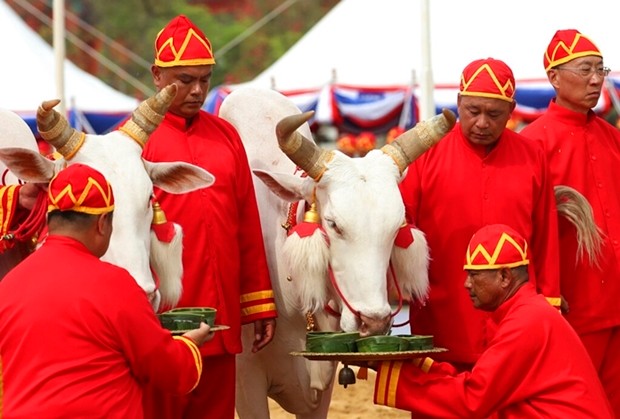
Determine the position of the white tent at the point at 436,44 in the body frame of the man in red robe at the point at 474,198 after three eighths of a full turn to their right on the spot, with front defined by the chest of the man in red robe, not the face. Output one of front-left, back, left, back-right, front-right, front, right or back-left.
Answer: front-right

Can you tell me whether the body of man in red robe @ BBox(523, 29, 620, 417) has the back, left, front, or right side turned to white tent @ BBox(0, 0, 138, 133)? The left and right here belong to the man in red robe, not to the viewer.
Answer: back

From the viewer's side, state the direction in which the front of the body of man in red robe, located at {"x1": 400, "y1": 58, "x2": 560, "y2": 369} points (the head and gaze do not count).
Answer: toward the camera

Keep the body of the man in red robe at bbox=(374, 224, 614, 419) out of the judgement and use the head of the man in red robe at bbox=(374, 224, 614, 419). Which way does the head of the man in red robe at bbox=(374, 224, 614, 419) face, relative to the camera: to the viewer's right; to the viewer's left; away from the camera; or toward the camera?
to the viewer's left

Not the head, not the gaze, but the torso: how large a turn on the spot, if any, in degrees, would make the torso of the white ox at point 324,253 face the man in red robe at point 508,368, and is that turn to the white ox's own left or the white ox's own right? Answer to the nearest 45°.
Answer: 0° — it already faces them

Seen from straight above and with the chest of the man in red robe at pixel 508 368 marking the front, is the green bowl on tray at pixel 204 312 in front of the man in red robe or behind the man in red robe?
in front

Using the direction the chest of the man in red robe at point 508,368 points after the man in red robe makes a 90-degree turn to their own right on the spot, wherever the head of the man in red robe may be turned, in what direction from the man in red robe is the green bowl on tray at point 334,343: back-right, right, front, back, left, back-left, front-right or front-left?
left

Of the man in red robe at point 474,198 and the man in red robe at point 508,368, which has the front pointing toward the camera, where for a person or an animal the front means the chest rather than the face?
the man in red robe at point 474,198

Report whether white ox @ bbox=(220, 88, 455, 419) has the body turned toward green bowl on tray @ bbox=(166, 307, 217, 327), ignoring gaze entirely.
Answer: no

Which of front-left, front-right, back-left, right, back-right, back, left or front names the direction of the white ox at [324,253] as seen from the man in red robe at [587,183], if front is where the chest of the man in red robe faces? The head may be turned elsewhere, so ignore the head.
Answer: right

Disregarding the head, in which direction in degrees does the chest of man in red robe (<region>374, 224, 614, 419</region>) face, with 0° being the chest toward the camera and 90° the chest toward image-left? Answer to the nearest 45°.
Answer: approximately 90°

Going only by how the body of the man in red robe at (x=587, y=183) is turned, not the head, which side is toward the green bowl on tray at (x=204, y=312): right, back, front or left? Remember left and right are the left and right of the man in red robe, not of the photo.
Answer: right

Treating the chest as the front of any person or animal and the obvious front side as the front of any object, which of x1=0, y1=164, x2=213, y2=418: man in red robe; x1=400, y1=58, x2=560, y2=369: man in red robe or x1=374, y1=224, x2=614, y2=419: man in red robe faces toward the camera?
x1=400, y1=58, x2=560, y2=369: man in red robe

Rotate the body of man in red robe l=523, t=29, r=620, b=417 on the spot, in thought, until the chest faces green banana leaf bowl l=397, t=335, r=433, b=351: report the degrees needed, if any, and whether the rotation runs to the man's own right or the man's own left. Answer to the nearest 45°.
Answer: approximately 90° to the man's own right

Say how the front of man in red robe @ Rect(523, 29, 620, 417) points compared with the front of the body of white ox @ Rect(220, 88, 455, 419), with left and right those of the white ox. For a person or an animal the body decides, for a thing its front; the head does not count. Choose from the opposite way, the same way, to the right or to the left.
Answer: the same way
